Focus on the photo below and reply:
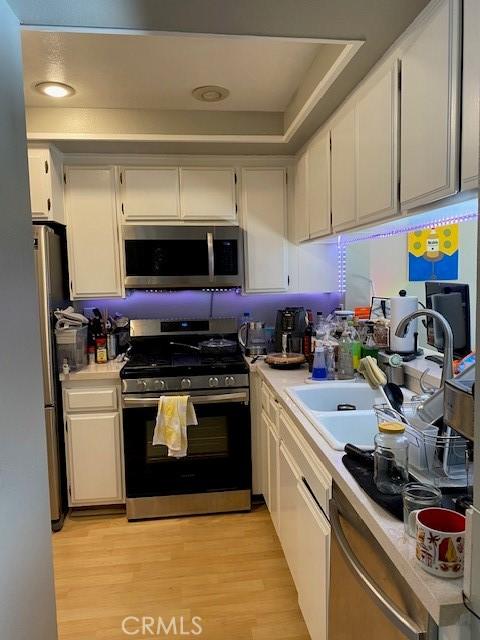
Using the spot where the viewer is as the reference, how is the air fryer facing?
facing the viewer and to the left of the viewer

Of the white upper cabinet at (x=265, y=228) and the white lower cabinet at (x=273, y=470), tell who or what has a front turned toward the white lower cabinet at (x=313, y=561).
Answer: the white upper cabinet

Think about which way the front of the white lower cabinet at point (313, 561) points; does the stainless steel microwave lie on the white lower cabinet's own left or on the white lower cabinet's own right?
on the white lower cabinet's own right

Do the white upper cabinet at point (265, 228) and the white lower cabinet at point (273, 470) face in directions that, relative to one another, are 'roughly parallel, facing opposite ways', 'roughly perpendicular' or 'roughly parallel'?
roughly perpendicular

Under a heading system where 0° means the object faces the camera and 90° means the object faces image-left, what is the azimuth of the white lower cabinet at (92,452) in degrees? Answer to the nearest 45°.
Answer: approximately 0°

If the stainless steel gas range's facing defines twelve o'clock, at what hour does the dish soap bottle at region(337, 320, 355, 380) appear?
The dish soap bottle is roughly at 10 o'clock from the stainless steel gas range.

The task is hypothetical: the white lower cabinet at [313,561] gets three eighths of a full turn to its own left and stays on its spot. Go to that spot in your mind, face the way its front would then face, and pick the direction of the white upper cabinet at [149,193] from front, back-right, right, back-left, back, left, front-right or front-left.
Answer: back

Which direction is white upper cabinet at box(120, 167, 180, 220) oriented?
toward the camera

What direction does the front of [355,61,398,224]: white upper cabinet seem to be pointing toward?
to the viewer's left

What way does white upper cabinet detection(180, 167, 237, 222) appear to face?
toward the camera

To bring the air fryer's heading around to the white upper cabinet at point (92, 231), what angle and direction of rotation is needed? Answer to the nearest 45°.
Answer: approximately 45° to its right

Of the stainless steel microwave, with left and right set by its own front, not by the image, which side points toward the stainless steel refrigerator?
right

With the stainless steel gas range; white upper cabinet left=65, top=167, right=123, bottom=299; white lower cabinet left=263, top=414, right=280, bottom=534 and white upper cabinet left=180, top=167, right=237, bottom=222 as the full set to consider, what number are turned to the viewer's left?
1

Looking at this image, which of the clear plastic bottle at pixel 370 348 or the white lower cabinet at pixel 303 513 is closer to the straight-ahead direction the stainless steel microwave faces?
the white lower cabinet

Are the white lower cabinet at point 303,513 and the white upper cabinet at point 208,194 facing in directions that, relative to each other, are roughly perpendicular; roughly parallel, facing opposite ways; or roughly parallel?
roughly perpendicular

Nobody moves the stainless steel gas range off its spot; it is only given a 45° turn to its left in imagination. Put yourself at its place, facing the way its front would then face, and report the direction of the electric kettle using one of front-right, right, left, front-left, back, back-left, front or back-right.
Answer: left

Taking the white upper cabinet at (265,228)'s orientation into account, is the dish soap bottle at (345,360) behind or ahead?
ahead

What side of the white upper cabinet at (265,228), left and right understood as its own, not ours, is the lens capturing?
front

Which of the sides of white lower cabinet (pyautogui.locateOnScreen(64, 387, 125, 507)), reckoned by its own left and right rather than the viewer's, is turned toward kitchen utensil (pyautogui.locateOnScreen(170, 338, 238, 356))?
left

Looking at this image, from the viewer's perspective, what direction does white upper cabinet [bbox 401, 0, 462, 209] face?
to the viewer's left
